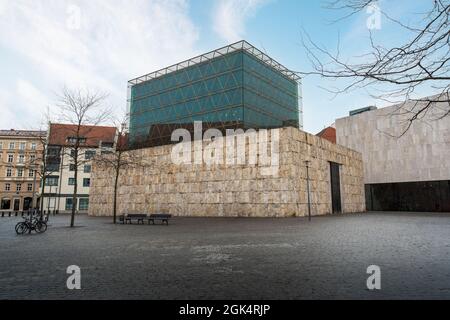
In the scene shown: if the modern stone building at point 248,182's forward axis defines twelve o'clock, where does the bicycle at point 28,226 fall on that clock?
The bicycle is roughly at 3 o'clock from the modern stone building.

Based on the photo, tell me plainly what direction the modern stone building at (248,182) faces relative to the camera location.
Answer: facing the viewer and to the right of the viewer

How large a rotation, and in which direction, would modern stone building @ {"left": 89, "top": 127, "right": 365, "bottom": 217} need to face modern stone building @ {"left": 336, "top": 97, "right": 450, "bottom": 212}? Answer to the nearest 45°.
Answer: approximately 90° to its left
